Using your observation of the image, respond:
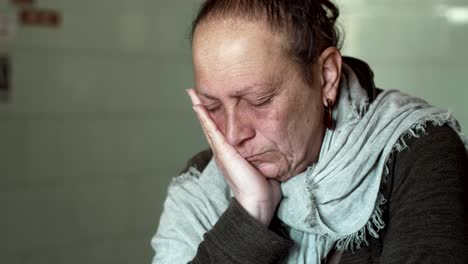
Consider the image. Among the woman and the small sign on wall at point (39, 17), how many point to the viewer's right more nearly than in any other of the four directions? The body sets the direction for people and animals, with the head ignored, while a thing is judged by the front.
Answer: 0

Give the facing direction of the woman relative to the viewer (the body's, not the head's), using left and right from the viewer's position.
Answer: facing the viewer and to the left of the viewer

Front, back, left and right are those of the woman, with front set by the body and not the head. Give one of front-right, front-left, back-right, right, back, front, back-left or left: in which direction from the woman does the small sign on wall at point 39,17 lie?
right

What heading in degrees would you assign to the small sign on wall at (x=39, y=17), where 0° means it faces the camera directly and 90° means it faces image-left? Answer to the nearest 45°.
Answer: approximately 0°

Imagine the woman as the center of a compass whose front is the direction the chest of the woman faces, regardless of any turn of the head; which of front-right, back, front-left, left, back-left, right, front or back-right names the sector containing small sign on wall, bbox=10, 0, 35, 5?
right

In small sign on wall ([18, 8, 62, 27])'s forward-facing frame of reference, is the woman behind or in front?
in front
